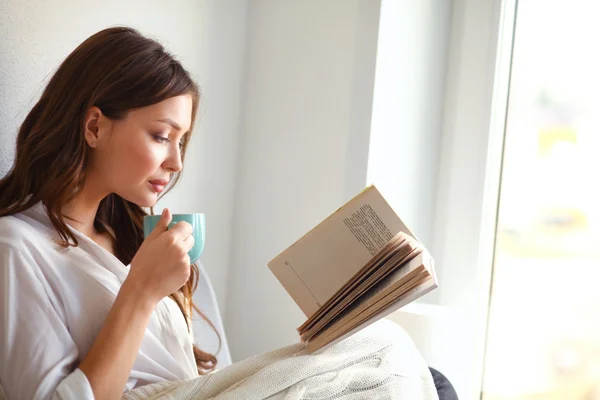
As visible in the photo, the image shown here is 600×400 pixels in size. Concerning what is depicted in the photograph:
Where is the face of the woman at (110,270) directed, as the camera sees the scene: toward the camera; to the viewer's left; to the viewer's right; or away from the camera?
to the viewer's right

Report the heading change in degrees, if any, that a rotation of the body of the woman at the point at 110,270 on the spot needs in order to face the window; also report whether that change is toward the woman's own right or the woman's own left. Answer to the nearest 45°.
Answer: approximately 45° to the woman's own left

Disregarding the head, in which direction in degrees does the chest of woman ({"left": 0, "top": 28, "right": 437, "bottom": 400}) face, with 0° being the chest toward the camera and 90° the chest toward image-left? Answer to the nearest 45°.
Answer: approximately 270°
